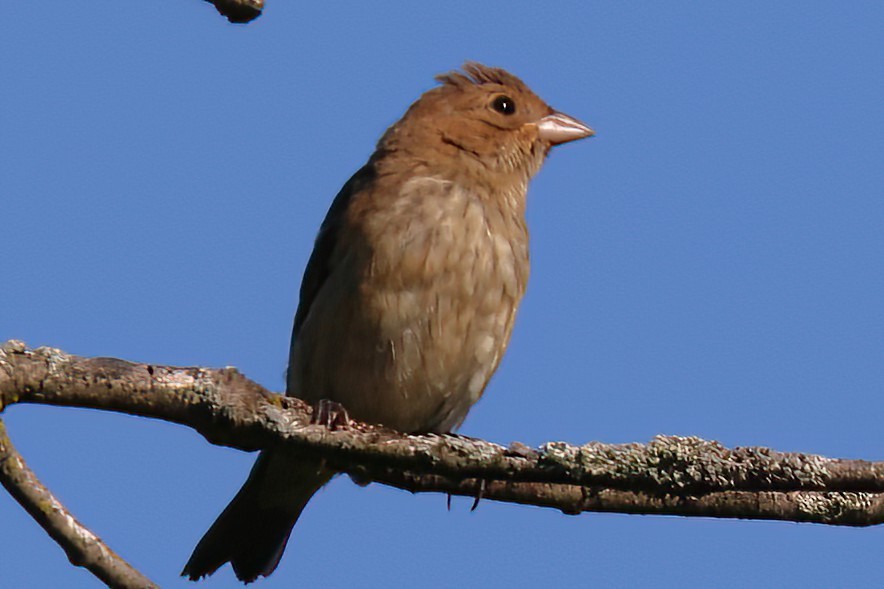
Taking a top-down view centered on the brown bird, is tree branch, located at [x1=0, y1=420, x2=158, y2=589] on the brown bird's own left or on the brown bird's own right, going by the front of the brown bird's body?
on the brown bird's own right

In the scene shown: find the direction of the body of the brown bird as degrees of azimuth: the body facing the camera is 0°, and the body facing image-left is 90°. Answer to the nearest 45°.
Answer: approximately 315°
